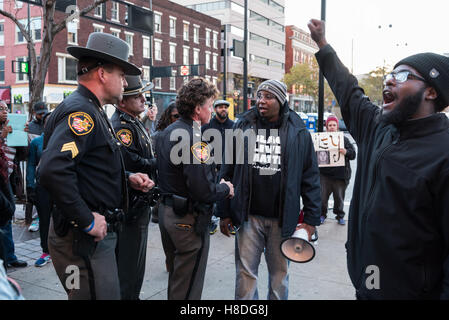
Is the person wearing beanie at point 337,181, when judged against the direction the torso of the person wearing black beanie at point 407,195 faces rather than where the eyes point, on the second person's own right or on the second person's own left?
on the second person's own right

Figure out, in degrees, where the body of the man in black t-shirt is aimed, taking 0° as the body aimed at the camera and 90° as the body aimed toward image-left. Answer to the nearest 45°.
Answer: approximately 0°

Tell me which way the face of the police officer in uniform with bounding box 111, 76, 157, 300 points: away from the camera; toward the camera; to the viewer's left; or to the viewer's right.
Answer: to the viewer's right

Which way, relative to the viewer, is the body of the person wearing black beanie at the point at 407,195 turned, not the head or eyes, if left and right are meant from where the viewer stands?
facing the viewer and to the left of the viewer

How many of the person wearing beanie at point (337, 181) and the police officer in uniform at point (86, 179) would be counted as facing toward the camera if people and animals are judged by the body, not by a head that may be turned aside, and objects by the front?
1

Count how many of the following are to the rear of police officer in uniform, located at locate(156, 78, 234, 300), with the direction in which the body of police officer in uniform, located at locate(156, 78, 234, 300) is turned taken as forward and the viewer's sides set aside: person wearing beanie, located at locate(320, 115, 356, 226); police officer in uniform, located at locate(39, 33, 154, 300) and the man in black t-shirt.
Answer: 1

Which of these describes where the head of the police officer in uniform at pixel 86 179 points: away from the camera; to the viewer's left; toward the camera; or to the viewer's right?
to the viewer's right

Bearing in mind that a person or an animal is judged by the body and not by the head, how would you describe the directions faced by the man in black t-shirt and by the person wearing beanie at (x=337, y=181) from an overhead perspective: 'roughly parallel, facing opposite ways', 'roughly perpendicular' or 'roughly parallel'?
roughly parallel

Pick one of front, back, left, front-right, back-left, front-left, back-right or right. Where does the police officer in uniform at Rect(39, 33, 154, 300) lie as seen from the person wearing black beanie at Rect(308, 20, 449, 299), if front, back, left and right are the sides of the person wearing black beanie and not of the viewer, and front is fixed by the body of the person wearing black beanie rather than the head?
front-right

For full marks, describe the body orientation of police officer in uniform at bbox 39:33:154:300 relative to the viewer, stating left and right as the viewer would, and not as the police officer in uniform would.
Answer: facing to the right of the viewer

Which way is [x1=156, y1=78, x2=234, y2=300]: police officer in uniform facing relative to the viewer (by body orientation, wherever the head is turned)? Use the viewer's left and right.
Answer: facing away from the viewer and to the right of the viewer

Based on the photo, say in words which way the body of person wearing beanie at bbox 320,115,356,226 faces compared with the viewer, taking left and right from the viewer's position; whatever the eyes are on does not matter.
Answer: facing the viewer

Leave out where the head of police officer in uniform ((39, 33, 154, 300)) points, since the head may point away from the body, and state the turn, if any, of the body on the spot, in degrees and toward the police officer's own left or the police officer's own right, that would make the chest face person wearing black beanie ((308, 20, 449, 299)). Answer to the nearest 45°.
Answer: approximately 45° to the police officer's own right

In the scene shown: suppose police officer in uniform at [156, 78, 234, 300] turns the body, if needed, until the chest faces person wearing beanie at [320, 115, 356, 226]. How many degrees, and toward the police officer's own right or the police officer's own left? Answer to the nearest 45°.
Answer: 0° — they already face them
